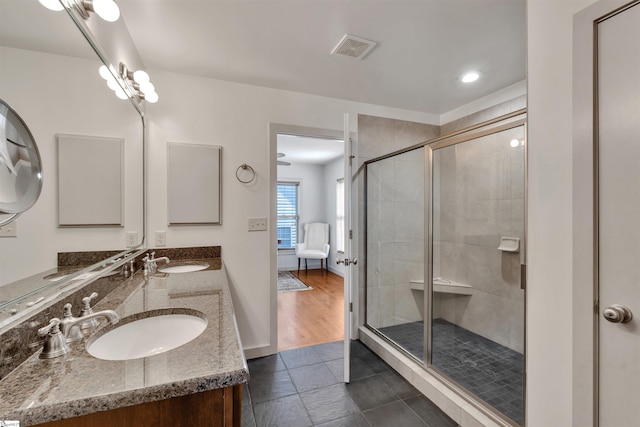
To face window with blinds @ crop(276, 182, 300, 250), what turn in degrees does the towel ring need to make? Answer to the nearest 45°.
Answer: approximately 180°

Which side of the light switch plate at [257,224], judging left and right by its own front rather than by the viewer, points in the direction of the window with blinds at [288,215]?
back

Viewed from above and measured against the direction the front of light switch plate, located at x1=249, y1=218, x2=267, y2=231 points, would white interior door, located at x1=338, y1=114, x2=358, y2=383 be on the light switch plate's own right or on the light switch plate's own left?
on the light switch plate's own left

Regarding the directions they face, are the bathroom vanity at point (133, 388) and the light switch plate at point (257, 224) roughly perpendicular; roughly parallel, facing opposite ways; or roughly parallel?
roughly perpendicular

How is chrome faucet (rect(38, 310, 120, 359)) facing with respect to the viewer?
to the viewer's right

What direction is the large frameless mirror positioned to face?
to the viewer's right

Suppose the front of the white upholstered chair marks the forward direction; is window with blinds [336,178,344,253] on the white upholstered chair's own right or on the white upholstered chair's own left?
on the white upholstered chair's own left

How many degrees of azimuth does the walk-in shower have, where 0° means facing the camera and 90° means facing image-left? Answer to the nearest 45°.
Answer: approximately 45°

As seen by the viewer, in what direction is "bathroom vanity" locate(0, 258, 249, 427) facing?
to the viewer's right

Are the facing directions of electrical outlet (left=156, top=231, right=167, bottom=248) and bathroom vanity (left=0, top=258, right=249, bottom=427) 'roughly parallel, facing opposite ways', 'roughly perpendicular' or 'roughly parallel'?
roughly perpendicular

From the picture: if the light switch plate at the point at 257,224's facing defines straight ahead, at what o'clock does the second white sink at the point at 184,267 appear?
The second white sink is roughly at 2 o'clock from the light switch plate.
